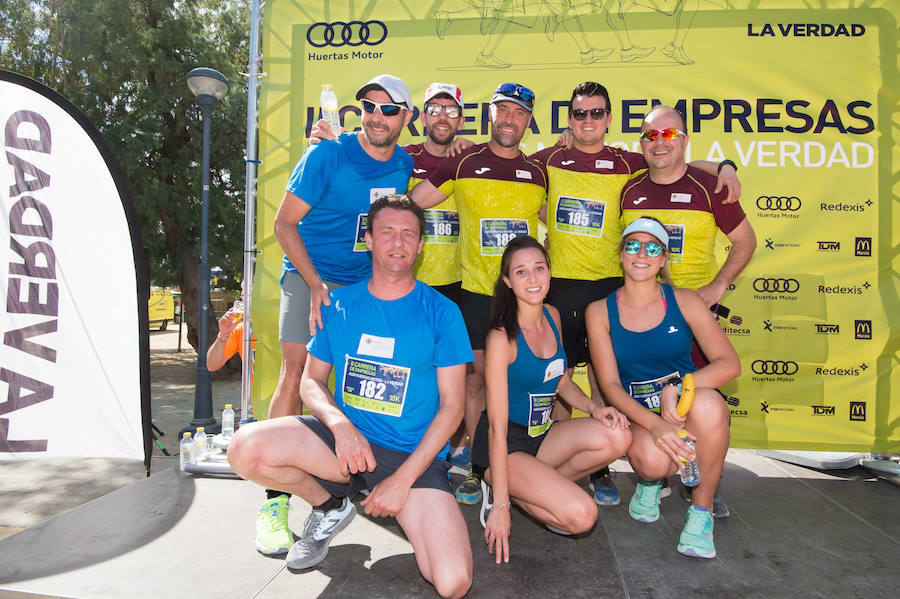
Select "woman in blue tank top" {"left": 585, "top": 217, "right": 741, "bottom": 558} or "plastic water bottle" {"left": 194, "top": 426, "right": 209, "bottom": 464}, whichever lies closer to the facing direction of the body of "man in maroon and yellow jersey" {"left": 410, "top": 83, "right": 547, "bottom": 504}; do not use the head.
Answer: the woman in blue tank top

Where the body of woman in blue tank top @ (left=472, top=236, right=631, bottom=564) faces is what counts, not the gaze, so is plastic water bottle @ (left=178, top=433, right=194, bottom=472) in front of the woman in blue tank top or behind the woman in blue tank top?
behind

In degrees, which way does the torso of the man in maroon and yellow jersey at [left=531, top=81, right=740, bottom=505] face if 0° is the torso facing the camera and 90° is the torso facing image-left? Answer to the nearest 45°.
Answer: approximately 0°

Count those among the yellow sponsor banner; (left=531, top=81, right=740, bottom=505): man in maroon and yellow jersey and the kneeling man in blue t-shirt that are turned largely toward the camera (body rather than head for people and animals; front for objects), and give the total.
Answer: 3

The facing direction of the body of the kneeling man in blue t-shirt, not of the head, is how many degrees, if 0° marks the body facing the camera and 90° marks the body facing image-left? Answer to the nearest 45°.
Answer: approximately 0°

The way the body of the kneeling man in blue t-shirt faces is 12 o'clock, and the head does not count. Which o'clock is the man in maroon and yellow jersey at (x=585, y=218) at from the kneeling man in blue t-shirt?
The man in maroon and yellow jersey is roughly at 8 o'clock from the kneeling man in blue t-shirt.
